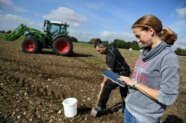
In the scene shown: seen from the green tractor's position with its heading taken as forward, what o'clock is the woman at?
The woman is roughly at 9 o'clock from the green tractor.

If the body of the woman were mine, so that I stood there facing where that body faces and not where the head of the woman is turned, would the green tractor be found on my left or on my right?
on my right

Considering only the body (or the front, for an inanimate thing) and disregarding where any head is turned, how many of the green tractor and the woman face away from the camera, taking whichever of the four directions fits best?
0

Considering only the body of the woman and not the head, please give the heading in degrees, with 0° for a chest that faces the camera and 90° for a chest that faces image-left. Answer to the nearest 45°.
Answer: approximately 45°

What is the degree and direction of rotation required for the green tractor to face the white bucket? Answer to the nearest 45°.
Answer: approximately 90° to its left

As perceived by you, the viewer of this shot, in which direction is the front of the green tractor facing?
facing to the left of the viewer
